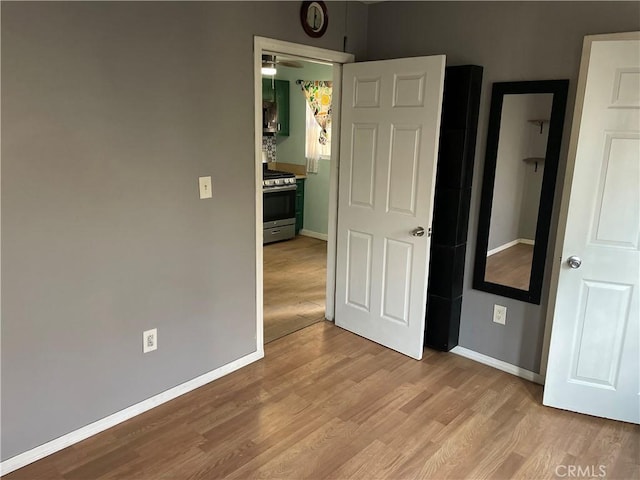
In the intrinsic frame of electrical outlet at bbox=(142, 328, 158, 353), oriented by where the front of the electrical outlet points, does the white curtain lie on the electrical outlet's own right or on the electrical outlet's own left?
on the electrical outlet's own left

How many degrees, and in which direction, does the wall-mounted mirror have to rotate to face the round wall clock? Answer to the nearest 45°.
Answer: approximately 45° to its right

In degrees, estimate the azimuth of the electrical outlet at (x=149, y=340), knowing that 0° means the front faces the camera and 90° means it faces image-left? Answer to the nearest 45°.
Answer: approximately 315°

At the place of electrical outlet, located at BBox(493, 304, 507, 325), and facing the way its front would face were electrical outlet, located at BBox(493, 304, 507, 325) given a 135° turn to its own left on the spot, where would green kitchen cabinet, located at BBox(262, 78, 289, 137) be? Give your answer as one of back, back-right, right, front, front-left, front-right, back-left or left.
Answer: back-left

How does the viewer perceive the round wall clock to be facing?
facing the viewer and to the right of the viewer

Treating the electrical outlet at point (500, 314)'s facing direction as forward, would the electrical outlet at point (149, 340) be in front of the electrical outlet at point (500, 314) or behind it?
in front

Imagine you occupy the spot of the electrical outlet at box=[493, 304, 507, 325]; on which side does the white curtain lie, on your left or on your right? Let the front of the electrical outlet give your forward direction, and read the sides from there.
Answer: on your right

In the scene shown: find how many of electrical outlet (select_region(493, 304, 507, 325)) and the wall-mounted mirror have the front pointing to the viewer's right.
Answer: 0

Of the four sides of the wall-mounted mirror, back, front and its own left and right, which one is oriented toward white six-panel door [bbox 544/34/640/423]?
left

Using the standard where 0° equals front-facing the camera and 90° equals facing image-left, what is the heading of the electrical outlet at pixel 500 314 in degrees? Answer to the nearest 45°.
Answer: approximately 45°

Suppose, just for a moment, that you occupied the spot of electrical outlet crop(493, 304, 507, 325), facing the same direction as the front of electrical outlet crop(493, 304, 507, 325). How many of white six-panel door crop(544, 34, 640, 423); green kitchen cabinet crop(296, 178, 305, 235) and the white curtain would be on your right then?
2

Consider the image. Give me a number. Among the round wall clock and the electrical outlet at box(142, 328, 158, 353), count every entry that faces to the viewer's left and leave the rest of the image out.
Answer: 0

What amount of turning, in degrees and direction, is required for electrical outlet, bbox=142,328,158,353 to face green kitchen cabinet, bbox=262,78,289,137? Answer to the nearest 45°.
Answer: approximately 90° to its left
